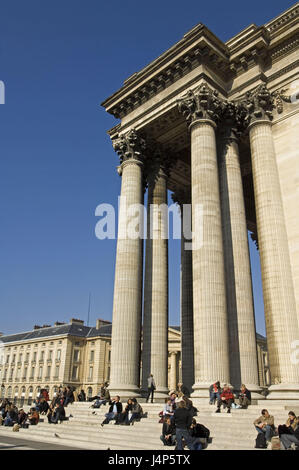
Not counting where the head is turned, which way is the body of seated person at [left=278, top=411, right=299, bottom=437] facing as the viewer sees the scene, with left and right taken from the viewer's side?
facing the viewer and to the left of the viewer

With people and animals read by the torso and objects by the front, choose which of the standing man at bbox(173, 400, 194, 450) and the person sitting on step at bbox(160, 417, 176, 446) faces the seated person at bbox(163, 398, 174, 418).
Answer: the standing man

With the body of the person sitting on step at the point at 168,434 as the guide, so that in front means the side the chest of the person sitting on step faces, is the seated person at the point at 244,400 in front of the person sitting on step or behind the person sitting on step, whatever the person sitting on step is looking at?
behind

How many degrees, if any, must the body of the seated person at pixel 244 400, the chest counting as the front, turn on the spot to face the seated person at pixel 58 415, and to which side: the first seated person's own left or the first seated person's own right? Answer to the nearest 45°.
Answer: approximately 45° to the first seated person's own right

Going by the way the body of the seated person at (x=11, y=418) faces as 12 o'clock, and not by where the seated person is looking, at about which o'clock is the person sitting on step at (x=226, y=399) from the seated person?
The person sitting on step is roughly at 9 o'clock from the seated person.

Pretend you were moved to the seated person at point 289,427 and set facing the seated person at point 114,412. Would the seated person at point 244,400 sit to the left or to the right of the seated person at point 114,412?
right

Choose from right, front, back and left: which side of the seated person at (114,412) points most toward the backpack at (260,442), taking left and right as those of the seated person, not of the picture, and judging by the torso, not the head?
left

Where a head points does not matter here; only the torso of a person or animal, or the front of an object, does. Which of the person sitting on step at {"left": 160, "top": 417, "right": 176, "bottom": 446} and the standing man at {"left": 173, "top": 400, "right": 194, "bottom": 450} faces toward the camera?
the person sitting on step

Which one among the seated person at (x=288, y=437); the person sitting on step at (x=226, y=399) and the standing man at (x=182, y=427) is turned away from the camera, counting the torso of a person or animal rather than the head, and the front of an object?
the standing man

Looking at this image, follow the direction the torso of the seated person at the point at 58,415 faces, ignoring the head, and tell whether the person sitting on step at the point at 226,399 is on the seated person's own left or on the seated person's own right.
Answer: on the seated person's own left

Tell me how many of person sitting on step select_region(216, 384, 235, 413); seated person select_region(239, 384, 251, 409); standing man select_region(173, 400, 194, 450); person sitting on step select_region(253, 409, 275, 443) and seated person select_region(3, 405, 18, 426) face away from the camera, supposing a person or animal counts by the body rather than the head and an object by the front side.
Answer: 1

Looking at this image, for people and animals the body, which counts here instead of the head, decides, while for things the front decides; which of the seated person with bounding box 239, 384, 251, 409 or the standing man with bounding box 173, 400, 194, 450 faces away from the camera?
the standing man

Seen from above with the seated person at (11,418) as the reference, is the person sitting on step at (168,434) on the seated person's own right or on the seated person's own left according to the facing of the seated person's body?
on the seated person's own left

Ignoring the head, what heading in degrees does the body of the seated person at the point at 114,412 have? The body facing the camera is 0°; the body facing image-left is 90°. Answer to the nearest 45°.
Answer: approximately 45°

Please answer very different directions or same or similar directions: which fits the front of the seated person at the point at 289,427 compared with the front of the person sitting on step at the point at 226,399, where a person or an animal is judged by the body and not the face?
same or similar directions

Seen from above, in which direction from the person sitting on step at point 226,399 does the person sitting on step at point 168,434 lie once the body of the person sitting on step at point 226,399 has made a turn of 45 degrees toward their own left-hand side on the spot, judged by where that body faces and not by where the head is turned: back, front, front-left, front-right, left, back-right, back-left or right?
front-right

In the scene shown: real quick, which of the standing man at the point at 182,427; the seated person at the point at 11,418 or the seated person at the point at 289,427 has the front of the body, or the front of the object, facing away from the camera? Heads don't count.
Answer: the standing man

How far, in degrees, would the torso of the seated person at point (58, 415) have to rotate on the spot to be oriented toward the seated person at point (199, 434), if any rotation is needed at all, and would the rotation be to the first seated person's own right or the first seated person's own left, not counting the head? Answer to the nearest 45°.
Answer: approximately 90° to the first seated person's own left
